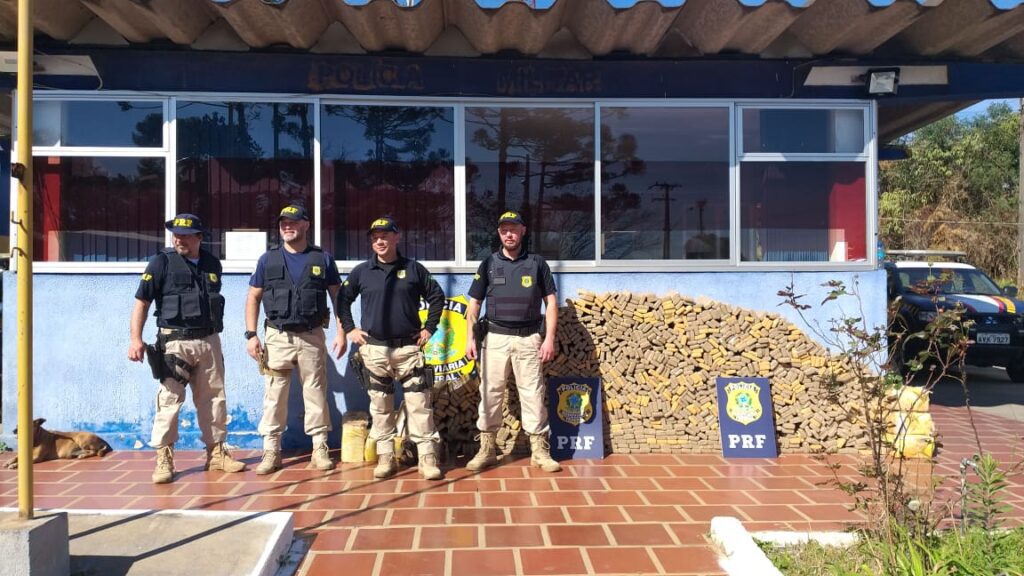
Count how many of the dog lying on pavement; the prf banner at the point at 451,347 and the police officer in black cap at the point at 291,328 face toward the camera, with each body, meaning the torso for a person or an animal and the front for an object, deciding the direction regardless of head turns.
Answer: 2

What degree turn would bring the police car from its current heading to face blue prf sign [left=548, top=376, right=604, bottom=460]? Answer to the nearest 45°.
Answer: approximately 45° to its right

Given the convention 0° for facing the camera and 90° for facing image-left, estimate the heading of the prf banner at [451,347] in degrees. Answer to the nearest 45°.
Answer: approximately 0°

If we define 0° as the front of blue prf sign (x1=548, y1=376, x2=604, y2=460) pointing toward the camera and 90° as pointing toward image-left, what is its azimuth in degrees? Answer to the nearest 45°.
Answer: approximately 0°

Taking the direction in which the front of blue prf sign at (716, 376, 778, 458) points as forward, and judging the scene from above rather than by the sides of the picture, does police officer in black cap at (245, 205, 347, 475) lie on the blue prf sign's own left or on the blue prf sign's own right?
on the blue prf sign's own right

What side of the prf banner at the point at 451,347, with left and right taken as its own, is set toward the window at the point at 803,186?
left

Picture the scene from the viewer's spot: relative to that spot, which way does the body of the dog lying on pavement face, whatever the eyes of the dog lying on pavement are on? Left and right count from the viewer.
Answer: facing to the left of the viewer

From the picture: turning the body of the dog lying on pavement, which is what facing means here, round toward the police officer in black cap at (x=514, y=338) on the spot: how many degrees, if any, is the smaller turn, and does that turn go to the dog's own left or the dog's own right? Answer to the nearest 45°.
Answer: approximately 135° to the dog's own left

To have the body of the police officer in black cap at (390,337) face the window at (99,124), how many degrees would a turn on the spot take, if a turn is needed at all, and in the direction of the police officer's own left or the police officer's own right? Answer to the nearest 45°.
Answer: approximately 135° to the police officer's own right
